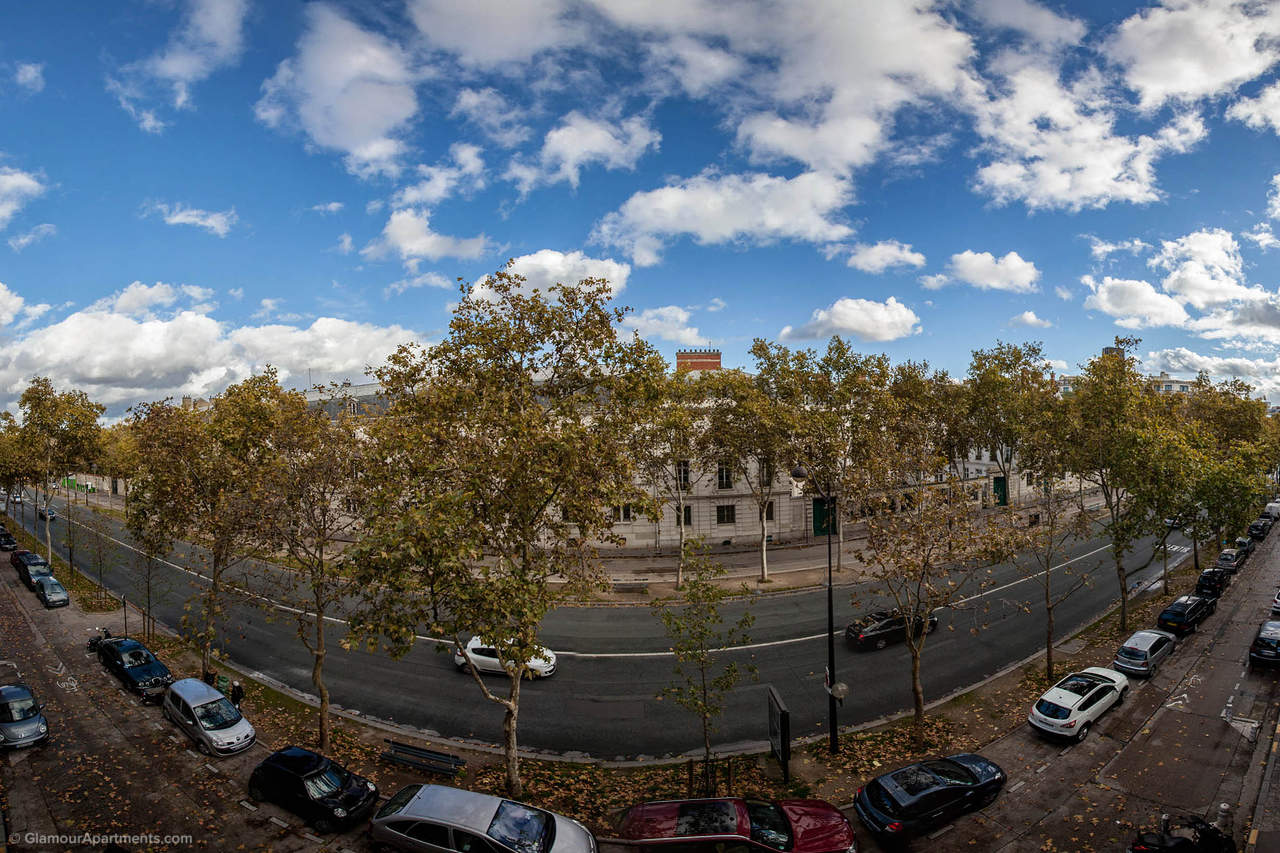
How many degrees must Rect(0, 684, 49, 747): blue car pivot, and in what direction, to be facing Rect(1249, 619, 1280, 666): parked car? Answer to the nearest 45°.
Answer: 0° — it already faces it

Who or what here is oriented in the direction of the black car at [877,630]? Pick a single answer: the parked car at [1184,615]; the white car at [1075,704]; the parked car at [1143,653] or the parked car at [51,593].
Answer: the parked car at [51,593]

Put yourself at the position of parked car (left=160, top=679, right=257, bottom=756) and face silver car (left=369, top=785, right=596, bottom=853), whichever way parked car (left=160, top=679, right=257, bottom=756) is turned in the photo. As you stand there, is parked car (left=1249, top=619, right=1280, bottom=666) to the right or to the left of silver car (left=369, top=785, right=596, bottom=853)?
left

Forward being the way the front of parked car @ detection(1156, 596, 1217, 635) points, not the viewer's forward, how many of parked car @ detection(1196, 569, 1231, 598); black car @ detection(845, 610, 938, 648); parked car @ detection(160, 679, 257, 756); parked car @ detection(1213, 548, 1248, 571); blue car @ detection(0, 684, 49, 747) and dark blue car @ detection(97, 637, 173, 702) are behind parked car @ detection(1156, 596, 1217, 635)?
4

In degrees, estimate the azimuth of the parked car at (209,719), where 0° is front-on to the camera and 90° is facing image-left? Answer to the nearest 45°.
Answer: approximately 315°

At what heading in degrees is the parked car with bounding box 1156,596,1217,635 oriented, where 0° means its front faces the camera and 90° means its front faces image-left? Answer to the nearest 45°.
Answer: approximately 225°
